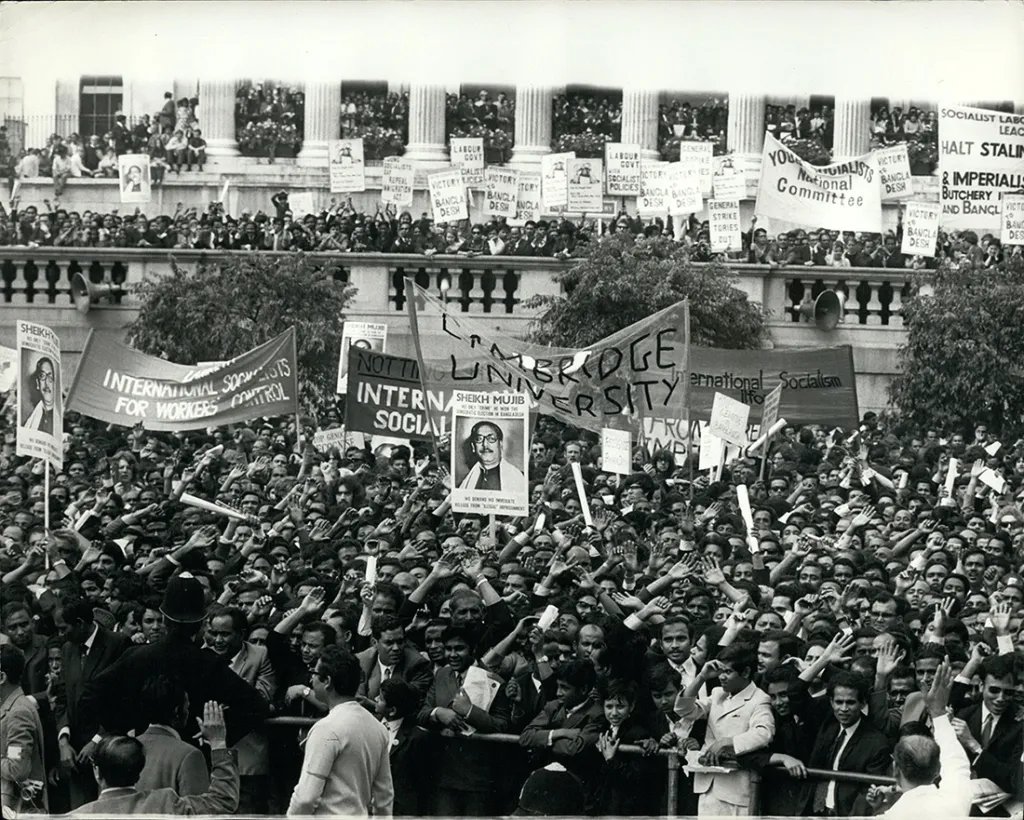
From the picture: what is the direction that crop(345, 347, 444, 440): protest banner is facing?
toward the camera

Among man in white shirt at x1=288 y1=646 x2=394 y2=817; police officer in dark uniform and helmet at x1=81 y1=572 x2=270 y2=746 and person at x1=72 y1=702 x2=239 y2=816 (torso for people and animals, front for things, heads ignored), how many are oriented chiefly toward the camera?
0

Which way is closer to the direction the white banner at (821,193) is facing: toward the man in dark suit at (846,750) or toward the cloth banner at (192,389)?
the man in dark suit

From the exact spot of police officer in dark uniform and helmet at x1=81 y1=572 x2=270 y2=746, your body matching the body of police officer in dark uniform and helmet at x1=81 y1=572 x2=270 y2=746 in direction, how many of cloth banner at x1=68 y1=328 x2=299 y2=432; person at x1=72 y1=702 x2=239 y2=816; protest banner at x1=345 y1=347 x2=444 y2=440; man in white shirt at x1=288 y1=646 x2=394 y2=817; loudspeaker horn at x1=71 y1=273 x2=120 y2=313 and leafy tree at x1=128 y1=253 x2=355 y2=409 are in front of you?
4

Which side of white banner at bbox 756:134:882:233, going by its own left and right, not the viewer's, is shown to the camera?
front

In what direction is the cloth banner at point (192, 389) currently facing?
toward the camera

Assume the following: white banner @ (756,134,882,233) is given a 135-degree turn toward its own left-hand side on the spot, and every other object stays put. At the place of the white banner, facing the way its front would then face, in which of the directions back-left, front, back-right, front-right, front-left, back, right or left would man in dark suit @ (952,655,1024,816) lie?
back-right

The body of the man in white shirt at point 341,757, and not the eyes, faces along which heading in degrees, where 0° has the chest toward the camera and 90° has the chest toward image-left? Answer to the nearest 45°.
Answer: approximately 135°

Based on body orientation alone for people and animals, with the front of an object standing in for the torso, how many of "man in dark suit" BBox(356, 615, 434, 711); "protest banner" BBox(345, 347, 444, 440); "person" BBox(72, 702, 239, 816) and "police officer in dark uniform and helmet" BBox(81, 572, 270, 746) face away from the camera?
2

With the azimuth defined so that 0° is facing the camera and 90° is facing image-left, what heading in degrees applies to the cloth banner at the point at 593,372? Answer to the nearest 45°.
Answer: approximately 0°

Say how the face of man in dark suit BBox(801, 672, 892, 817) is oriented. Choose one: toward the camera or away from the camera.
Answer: toward the camera
